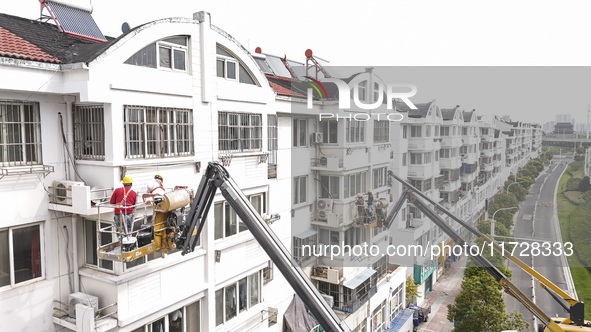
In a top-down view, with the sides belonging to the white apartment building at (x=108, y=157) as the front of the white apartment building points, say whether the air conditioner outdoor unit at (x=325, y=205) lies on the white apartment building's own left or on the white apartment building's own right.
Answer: on the white apartment building's own left

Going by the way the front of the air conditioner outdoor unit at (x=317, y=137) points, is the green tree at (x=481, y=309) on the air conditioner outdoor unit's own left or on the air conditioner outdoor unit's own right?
on the air conditioner outdoor unit's own left

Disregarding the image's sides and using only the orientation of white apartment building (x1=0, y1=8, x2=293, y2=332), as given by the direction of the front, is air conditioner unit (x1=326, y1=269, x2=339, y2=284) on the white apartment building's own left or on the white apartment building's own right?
on the white apartment building's own left

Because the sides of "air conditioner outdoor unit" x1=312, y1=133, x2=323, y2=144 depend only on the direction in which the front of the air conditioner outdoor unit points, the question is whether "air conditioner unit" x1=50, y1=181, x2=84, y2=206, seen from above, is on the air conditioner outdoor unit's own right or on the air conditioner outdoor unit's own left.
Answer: on the air conditioner outdoor unit's own right

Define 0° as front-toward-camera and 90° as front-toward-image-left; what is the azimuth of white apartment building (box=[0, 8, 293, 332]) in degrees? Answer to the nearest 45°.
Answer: approximately 315°

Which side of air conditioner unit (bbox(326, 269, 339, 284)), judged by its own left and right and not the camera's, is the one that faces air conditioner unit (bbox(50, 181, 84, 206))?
right

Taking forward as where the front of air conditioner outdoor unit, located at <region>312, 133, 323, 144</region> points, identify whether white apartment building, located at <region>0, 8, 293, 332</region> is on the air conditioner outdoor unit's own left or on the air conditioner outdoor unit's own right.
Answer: on the air conditioner outdoor unit's own right
